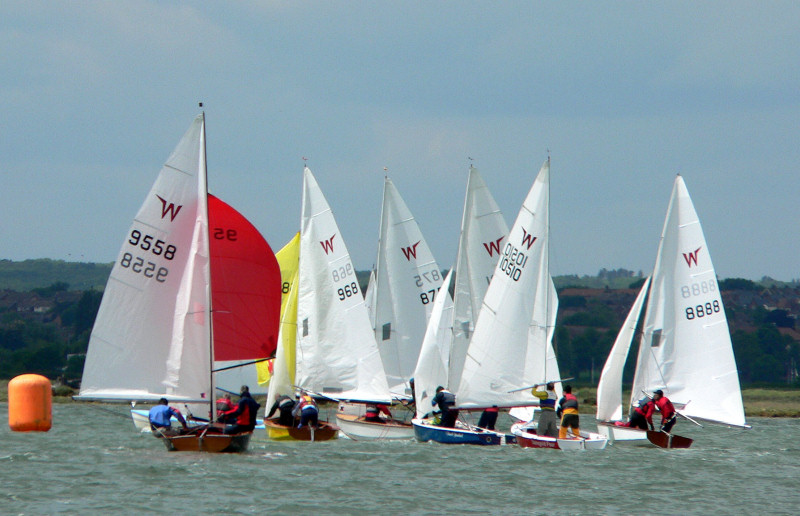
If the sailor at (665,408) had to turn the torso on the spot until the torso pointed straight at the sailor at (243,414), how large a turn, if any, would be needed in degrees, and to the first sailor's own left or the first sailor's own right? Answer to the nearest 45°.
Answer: approximately 45° to the first sailor's own left

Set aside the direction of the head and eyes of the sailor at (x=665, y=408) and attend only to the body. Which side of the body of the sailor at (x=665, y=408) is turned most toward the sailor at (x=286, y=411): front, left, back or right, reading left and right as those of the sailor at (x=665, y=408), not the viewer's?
front

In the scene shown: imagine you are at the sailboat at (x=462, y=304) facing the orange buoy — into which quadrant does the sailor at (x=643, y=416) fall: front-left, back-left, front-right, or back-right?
back-left

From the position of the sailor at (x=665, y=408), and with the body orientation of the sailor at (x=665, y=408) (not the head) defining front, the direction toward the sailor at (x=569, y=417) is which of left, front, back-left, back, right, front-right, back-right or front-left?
front-left

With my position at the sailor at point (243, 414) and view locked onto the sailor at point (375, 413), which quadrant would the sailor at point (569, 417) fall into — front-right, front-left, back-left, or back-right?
front-right

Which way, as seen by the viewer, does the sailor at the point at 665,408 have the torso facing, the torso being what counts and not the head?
to the viewer's left

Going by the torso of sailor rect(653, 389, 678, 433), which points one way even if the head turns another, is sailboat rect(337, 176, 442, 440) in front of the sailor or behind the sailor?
in front

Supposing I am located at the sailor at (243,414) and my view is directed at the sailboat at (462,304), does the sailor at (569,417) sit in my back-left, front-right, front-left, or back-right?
front-right
